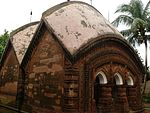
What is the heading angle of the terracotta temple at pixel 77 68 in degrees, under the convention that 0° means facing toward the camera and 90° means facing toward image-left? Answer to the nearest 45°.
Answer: approximately 315°

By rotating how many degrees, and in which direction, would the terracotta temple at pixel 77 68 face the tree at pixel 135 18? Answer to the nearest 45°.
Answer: approximately 90° to its left
